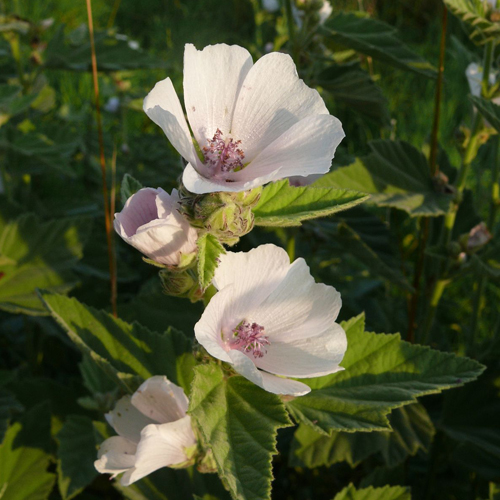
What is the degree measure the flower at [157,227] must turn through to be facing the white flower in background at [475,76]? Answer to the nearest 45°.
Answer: approximately 180°

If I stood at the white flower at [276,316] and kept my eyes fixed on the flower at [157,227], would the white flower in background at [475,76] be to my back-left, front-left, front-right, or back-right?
back-right

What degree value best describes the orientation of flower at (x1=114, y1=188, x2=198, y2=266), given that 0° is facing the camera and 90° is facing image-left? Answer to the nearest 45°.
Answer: approximately 45°
